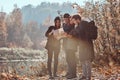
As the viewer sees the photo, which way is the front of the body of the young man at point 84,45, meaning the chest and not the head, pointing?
to the viewer's left
